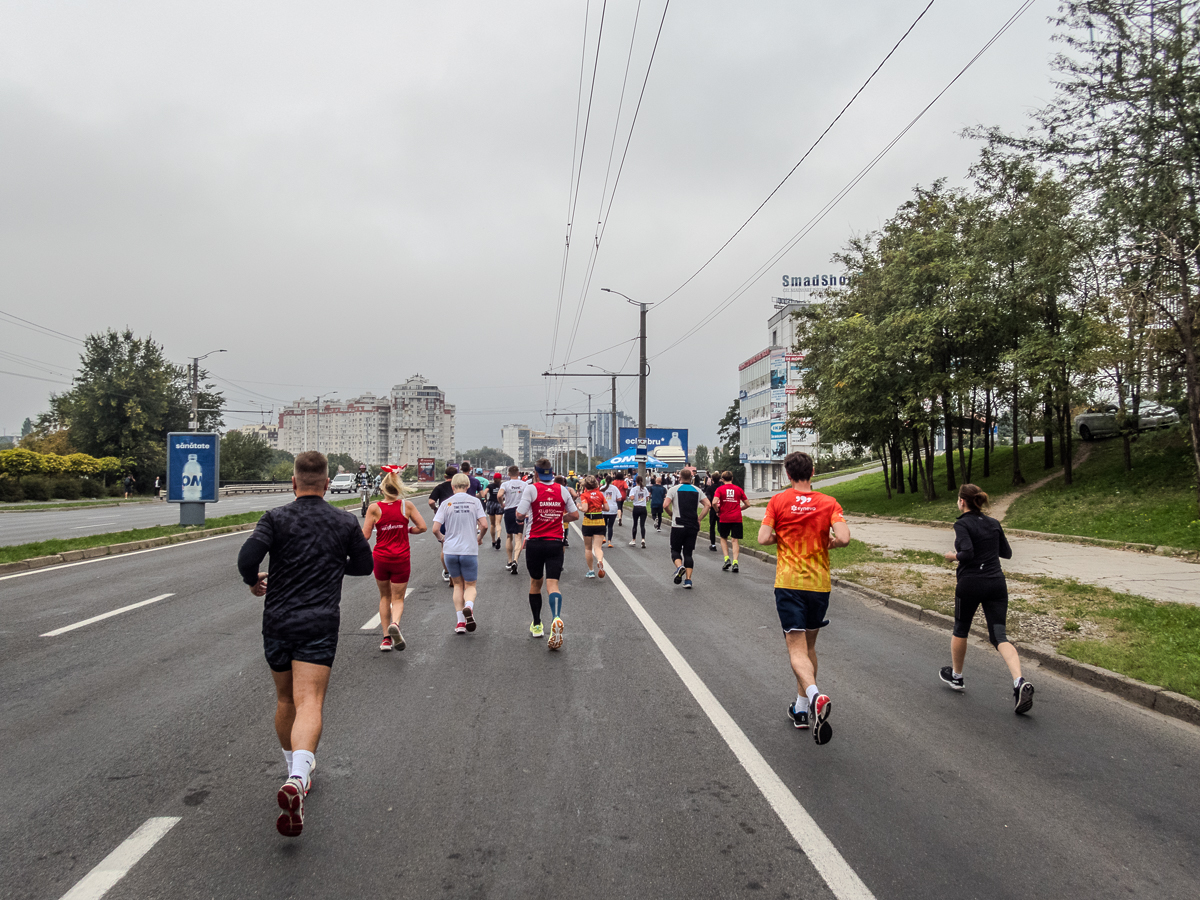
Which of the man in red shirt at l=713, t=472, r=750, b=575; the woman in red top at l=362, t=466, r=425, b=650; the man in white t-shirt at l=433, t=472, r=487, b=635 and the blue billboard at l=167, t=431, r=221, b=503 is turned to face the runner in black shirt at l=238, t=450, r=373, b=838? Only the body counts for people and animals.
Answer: the blue billboard

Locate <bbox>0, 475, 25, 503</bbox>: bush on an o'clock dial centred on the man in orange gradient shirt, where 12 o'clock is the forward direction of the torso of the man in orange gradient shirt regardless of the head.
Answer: The bush is roughly at 10 o'clock from the man in orange gradient shirt.

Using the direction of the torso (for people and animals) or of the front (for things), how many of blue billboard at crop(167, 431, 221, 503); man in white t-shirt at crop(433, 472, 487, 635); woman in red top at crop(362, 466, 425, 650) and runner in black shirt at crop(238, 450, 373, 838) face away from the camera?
3

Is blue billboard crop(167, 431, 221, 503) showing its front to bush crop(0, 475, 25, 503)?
no

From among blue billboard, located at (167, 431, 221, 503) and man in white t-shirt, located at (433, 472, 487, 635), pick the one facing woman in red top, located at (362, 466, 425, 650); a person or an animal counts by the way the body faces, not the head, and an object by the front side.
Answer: the blue billboard

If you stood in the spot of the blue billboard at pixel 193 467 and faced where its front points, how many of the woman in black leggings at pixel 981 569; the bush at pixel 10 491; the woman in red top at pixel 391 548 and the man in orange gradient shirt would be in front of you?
3

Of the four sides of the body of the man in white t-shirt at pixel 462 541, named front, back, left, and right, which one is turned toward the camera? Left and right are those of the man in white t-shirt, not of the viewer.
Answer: back

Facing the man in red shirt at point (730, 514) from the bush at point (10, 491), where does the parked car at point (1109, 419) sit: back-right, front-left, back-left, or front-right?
front-left

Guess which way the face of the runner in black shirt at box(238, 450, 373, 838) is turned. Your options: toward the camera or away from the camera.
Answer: away from the camera

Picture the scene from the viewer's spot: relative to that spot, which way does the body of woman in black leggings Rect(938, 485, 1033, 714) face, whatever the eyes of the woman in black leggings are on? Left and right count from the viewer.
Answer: facing away from the viewer and to the left of the viewer

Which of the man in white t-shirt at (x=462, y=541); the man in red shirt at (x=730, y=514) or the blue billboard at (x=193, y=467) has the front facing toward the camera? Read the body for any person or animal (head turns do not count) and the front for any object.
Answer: the blue billboard

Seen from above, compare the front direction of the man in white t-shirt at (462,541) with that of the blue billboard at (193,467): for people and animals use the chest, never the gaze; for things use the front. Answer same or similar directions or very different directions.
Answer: very different directions

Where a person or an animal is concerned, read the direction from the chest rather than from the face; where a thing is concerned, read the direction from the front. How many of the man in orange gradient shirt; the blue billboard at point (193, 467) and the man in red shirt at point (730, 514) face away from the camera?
2

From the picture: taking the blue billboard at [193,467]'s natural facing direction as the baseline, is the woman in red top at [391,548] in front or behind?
in front

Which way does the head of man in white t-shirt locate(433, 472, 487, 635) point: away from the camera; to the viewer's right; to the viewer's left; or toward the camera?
away from the camera

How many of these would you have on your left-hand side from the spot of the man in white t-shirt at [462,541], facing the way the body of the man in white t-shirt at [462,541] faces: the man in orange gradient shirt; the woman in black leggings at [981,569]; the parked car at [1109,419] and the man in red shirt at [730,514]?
0

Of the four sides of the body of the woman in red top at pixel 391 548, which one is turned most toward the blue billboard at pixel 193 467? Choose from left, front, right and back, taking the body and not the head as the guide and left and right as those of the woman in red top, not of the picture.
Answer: front

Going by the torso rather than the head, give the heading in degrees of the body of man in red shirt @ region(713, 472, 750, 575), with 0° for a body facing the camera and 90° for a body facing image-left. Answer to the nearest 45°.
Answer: approximately 180°

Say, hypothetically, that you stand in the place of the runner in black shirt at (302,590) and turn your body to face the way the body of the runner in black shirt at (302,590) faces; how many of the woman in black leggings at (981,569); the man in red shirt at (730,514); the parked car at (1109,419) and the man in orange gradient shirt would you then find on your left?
0

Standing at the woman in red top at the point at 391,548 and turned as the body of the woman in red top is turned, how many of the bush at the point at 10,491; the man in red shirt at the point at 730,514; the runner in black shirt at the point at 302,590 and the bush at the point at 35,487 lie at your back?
1

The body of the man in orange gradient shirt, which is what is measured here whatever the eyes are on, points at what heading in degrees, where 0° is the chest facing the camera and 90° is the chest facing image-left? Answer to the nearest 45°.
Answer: approximately 180°

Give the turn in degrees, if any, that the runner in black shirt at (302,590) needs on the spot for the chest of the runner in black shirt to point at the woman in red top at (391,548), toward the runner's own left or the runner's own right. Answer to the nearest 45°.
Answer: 0° — they already face them

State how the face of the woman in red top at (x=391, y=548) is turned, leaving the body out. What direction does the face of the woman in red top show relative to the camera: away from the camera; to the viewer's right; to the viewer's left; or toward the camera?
away from the camera
